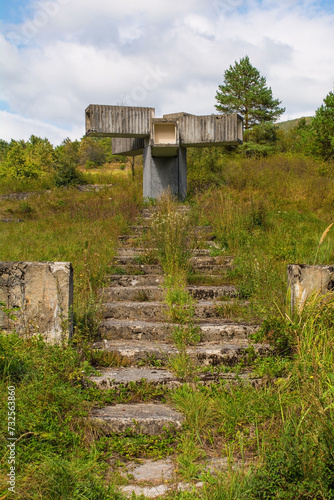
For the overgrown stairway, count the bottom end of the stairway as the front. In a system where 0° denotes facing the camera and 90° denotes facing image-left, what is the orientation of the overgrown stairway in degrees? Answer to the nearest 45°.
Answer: approximately 0°

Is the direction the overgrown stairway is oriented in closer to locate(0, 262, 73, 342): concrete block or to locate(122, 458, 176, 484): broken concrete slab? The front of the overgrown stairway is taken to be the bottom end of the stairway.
the broken concrete slab

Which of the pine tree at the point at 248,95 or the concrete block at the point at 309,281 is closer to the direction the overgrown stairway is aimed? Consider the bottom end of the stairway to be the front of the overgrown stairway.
the concrete block

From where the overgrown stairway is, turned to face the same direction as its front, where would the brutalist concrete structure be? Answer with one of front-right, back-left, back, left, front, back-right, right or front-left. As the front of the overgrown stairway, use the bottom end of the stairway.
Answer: back

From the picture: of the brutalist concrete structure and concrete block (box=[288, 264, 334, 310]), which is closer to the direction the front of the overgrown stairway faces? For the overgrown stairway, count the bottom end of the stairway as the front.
the concrete block
